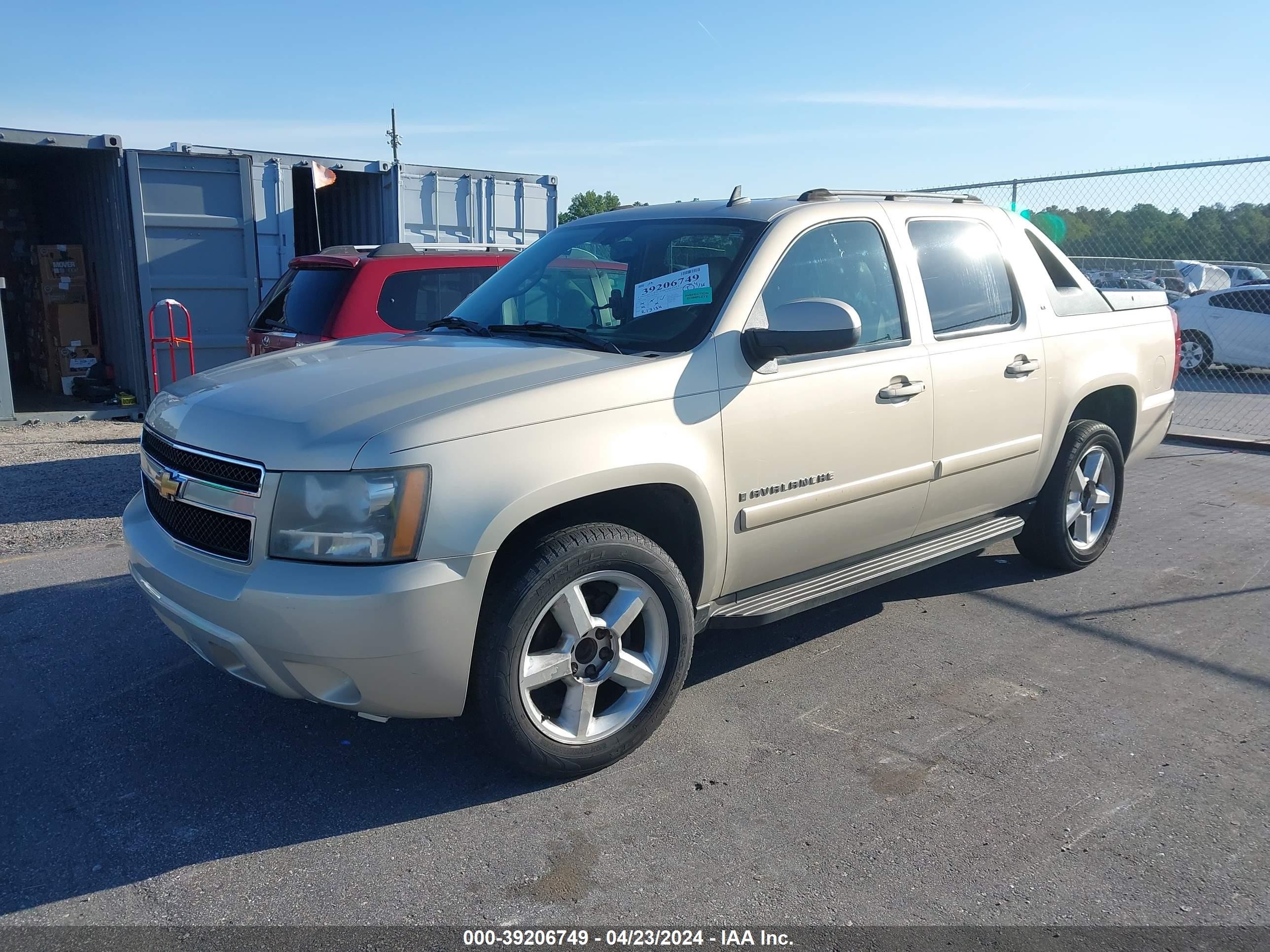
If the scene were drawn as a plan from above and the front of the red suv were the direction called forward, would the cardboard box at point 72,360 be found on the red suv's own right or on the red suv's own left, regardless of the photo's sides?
on the red suv's own left

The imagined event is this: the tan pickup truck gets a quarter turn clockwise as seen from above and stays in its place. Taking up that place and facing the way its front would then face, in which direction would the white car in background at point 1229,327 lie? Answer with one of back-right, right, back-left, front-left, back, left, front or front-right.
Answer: right

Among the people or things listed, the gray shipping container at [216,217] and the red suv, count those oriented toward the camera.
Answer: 1

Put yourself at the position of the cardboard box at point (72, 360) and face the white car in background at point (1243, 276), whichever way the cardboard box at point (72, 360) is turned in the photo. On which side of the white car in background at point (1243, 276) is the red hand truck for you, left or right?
right

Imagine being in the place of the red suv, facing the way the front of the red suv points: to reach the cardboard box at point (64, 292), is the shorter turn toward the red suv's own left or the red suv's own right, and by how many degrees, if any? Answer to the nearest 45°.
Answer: approximately 90° to the red suv's own left

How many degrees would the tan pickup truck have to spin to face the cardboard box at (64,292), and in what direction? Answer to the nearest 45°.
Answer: approximately 90° to its right

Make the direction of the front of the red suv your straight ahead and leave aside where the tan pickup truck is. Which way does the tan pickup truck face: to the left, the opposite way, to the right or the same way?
the opposite way

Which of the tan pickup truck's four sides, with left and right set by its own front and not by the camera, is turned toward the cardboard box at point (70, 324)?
right

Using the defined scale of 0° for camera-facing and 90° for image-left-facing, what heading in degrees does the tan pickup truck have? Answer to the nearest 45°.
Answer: approximately 45°

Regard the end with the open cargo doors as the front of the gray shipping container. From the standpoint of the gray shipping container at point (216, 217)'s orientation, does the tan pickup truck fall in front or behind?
in front

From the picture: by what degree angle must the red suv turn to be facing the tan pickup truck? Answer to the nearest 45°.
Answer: approximately 135° to its right

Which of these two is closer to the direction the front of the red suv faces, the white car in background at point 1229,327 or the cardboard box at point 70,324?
the white car in background

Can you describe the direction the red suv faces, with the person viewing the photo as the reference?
facing away from the viewer and to the right of the viewer

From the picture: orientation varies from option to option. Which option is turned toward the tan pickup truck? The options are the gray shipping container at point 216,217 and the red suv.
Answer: the gray shipping container

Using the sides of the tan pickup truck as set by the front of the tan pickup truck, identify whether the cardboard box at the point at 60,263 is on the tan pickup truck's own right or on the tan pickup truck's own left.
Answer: on the tan pickup truck's own right
